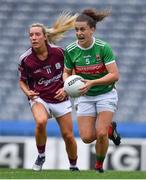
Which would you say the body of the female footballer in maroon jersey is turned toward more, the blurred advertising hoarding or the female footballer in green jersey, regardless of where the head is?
the female footballer in green jersey

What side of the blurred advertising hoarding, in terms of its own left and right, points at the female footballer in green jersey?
front

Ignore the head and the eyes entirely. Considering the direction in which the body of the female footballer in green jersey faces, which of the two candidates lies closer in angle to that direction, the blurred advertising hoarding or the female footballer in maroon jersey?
the female footballer in maroon jersey

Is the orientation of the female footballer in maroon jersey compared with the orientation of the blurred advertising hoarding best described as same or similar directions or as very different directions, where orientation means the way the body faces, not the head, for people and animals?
same or similar directions

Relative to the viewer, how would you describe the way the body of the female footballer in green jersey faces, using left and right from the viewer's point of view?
facing the viewer and to the left of the viewer

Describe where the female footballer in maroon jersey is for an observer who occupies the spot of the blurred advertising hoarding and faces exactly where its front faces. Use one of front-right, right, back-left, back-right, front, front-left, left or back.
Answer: front

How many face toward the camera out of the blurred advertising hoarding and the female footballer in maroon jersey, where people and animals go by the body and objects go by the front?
2

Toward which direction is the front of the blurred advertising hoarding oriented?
toward the camera

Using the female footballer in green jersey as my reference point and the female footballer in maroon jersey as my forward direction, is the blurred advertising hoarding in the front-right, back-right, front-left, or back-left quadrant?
front-right

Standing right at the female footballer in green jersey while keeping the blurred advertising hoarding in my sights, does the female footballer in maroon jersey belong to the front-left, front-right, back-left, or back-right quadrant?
front-left

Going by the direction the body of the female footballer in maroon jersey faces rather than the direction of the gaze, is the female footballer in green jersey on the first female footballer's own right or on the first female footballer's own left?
on the first female footballer's own left
